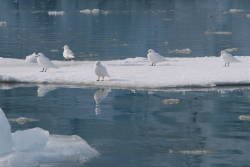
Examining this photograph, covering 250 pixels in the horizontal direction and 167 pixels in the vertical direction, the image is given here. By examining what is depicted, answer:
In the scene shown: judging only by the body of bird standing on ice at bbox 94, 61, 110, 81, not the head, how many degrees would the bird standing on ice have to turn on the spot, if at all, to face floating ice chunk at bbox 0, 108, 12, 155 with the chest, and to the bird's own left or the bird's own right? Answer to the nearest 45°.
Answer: approximately 45° to the bird's own left

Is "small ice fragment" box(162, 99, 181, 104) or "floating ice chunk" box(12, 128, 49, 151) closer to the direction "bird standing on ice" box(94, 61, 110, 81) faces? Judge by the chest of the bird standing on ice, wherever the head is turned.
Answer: the floating ice chunk

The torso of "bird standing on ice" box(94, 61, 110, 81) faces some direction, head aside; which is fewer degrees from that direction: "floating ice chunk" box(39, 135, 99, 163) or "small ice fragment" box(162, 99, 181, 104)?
the floating ice chunk

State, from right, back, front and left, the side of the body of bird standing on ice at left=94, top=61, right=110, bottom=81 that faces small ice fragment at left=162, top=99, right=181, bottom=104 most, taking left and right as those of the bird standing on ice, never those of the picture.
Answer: left

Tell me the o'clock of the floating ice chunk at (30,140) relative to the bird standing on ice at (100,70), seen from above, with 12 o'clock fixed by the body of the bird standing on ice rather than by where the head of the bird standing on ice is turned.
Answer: The floating ice chunk is roughly at 11 o'clock from the bird standing on ice.

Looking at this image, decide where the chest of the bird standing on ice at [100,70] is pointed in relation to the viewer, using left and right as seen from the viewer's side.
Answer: facing the viewer and to the left of the viewer

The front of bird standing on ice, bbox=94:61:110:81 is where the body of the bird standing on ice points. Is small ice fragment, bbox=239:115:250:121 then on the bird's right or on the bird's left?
on the bird's left

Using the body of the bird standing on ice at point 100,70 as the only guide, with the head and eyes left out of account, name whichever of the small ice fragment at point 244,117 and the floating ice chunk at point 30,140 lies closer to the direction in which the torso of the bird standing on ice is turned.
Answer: the floating ice chunk

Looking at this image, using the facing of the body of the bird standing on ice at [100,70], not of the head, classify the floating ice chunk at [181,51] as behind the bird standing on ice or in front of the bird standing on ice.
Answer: behind
